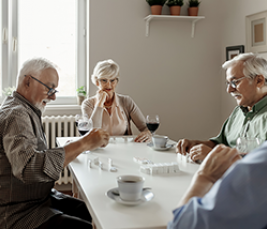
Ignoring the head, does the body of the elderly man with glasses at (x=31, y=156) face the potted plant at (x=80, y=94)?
no

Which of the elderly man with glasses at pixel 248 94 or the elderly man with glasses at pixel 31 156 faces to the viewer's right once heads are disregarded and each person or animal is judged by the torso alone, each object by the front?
the elderly man with glasses at pixel 31 156

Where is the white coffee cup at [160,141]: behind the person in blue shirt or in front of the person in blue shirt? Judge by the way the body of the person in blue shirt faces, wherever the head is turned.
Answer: in front

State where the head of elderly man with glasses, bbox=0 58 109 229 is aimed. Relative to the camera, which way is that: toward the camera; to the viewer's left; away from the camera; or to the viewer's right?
to the viewer's right

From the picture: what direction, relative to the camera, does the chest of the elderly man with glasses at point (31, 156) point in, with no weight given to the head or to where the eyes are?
to the viewer's right

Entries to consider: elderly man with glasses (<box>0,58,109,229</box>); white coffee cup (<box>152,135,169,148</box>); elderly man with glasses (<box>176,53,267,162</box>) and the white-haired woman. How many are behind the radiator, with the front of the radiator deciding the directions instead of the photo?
0

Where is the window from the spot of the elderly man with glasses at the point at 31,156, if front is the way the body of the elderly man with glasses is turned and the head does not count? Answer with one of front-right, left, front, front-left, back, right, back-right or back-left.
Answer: left

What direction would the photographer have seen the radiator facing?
facing the viewer

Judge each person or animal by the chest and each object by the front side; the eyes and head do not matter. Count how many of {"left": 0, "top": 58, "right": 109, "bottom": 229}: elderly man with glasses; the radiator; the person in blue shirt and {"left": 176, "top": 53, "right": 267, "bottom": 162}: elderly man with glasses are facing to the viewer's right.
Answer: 1

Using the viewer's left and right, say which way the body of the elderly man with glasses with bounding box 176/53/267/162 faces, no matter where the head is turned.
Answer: facing the viewer and to the left of the viewer

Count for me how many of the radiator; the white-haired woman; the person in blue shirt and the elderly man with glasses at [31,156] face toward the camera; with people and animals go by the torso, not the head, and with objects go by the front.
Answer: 2

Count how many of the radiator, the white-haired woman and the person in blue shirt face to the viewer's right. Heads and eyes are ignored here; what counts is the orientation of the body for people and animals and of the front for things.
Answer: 0

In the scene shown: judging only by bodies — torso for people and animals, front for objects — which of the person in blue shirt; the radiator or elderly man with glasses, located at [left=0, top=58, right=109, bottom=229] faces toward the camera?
the radiator

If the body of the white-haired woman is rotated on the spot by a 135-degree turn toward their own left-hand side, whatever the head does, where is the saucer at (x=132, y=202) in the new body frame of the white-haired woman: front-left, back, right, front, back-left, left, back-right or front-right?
back-right

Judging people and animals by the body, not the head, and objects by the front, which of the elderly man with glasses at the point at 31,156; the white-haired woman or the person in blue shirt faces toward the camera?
the white-haired woman

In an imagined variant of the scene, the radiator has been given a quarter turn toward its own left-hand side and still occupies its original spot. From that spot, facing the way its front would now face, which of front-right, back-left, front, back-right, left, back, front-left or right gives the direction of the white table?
right
